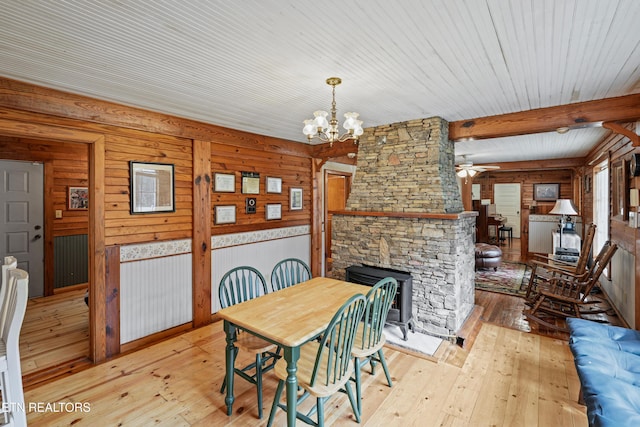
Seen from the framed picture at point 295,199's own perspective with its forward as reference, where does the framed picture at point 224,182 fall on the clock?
the framed picture at point 224,182 is roughly at 3 o'clock from the framed picture at point 295,199.

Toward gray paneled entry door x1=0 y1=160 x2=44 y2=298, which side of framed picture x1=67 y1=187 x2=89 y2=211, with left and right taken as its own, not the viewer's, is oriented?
right

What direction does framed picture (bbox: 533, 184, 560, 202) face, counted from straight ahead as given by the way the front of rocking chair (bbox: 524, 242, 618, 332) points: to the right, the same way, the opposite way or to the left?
to the left

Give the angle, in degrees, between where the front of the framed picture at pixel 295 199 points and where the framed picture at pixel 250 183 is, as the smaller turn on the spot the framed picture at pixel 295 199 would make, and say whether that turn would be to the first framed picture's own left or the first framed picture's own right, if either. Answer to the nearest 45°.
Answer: approximately 90° to the first framed picture's own right

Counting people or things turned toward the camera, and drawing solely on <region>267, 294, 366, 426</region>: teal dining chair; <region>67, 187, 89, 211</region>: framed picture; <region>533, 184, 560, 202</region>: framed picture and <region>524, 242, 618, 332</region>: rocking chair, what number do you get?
2

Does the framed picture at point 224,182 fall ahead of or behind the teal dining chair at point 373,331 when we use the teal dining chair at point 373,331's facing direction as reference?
ahead

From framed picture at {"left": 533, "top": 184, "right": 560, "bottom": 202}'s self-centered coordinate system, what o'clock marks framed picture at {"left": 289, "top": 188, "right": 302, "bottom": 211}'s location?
framed picture at {"left": 289, "top": 188, "right": 302, "bottom": 211} is roughly at 1 o'clock from framed picture at {"left": 533, "top": 184, "right": 560, "bottom": 202}.

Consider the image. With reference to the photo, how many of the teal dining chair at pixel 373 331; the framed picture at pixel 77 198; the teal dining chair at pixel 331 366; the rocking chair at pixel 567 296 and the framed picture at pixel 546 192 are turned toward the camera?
2

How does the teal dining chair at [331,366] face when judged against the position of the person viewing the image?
facing away from the viewer and to the left of the viewer

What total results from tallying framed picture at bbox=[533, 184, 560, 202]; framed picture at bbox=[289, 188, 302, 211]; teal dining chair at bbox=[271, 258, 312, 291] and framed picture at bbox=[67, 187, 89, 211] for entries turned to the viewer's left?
0

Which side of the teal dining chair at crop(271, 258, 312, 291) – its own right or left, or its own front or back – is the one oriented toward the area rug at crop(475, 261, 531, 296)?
left

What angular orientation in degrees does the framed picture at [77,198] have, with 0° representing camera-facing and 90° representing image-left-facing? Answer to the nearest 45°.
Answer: approximately 0°

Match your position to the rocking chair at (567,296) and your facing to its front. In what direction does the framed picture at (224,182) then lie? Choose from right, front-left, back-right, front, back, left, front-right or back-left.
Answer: front-left

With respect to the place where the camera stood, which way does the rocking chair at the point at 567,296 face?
facing to the left of the viewer

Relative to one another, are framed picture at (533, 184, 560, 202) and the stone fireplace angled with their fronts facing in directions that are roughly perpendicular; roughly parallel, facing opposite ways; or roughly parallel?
roughly parallel

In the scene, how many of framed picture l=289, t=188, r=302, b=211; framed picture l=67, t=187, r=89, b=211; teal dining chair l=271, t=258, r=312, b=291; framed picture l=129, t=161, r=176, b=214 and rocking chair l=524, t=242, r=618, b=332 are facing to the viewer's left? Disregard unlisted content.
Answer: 1

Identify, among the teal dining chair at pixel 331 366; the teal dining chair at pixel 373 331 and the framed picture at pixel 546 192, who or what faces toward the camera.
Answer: the framed picture

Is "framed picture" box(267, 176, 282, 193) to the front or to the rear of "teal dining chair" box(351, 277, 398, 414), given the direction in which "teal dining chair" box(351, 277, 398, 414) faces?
to the front

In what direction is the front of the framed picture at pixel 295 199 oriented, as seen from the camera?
facing the viewer and to the right of the viewer
